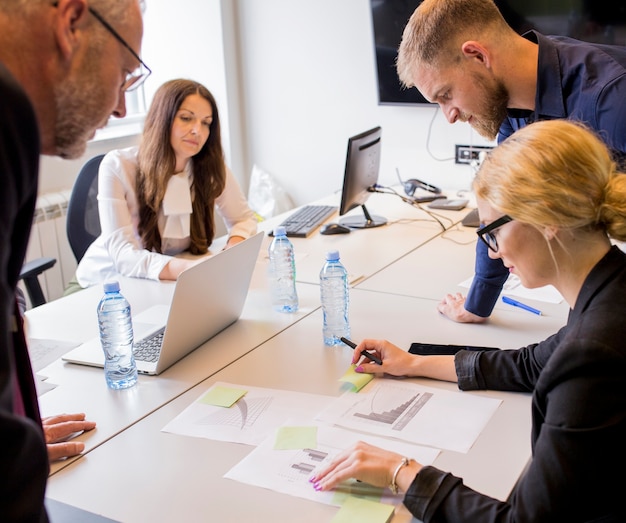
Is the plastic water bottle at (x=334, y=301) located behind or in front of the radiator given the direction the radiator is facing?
in front

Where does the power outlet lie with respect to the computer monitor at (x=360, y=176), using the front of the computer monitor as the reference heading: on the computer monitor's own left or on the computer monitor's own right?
on the computer monitor's own right

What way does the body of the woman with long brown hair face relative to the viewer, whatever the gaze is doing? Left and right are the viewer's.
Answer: facing the viewer and to the right of the viewer

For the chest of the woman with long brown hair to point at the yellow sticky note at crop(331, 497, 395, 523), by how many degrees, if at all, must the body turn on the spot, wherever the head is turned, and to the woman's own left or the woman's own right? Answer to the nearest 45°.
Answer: approximately 45° to the woman's own right

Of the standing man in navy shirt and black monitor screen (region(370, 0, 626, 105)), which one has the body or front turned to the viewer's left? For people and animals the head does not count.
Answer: the standing man in navy shirt

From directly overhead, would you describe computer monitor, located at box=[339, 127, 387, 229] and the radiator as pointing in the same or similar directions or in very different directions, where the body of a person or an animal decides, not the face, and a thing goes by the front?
very different directions

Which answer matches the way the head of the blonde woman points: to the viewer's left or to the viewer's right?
to the viewer's left

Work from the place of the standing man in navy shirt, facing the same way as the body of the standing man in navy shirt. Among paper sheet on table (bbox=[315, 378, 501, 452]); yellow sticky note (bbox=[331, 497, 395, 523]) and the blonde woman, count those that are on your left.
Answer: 3

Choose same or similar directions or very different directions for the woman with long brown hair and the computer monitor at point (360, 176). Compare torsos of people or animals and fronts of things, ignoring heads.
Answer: very different directions

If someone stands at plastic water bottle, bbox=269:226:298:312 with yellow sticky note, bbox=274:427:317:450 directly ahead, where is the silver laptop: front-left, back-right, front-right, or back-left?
front-right

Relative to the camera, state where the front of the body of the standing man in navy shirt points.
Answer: to the viewer's left

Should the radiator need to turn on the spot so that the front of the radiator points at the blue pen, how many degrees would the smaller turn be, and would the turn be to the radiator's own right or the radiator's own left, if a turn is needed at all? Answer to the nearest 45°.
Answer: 0° — it already faces it

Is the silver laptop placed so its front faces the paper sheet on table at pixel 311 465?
no

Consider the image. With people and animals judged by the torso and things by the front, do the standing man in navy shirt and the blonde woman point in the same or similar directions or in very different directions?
same or similar directions

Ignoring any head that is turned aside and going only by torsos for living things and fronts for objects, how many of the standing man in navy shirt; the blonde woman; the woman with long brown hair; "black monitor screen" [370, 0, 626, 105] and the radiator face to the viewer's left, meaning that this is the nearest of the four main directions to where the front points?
2
